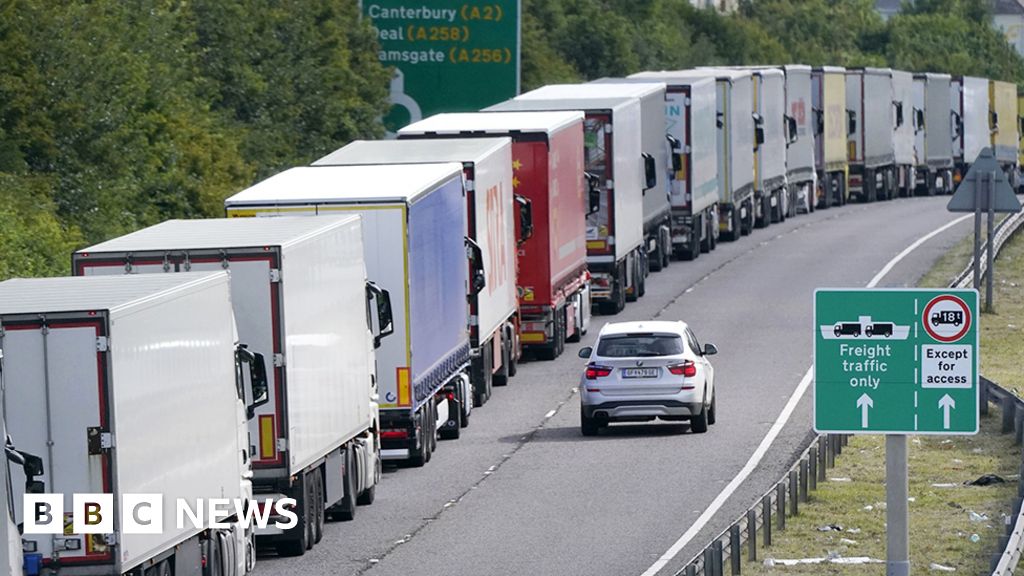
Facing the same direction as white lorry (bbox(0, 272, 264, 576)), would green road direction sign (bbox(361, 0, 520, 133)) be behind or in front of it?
in front

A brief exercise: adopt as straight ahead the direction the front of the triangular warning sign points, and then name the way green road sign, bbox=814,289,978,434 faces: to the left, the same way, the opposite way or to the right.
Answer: the opposite way

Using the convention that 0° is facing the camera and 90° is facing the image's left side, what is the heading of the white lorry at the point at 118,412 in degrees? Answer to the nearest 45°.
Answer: approximately 225°

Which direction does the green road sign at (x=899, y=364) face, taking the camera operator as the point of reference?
facing the viewer

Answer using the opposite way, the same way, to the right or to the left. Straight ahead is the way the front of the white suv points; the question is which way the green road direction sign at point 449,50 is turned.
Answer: the opposite way

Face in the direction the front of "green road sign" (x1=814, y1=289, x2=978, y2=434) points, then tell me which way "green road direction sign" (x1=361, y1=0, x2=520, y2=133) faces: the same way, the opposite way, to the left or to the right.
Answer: the same way

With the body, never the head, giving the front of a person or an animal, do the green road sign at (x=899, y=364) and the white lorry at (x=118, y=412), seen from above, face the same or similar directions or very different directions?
very different directions

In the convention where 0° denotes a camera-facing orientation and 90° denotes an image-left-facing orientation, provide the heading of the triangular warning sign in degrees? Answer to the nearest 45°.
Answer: approximately 180°

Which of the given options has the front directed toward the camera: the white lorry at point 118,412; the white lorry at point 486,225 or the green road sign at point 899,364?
the green road sign

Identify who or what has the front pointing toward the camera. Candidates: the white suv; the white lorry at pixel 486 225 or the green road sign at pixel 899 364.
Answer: the green road sign

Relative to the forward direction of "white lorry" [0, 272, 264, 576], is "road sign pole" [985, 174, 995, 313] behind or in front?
in front

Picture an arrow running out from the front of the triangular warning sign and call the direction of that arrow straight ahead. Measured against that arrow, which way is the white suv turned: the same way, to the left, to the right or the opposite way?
the same way

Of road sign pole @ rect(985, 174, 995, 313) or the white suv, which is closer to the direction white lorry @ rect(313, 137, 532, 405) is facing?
the road sign pole

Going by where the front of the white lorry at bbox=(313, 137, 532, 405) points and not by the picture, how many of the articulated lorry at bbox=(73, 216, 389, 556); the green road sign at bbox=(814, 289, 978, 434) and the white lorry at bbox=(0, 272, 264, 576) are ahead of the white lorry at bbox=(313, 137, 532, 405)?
0

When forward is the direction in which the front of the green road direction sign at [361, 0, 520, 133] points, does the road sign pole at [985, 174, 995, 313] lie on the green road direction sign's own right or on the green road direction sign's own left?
on the green road direction sign's own left

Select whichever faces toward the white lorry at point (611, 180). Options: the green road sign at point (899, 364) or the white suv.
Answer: the white suv

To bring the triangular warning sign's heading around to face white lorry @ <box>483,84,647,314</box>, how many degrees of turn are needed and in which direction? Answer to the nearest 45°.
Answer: approximately 45° to its left

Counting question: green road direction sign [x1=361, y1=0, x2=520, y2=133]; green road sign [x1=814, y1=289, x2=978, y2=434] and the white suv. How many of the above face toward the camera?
2

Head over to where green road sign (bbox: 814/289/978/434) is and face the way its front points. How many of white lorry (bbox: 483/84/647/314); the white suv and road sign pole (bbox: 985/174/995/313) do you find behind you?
3
